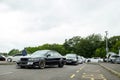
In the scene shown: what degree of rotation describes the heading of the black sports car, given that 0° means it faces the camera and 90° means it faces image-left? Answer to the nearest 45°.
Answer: approximately 45°
